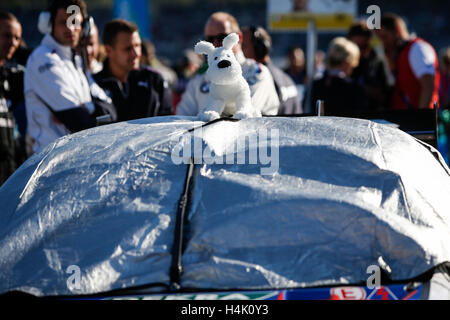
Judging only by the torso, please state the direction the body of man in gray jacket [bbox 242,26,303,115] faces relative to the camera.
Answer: to the viewer's left

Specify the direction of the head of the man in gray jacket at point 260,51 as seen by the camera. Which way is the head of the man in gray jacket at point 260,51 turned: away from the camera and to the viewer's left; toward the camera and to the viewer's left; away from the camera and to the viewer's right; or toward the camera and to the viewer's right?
away from the camera and to the viewer's left

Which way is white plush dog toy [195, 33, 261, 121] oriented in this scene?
toward the camera

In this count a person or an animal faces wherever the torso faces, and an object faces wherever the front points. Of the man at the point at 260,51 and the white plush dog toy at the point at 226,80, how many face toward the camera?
1

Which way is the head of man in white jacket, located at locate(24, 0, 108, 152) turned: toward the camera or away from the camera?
toward the camera

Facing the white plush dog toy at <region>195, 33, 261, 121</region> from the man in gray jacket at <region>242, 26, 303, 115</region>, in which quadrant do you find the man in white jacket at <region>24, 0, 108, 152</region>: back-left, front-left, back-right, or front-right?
front-right

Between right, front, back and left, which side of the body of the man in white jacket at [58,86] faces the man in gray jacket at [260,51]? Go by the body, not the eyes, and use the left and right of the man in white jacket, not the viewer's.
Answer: left

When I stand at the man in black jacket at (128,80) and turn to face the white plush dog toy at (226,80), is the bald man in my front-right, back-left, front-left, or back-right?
front-left

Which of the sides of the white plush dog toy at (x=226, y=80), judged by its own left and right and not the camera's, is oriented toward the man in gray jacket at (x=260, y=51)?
back

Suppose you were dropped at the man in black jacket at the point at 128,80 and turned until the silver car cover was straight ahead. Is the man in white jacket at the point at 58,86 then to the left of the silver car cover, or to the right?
right
